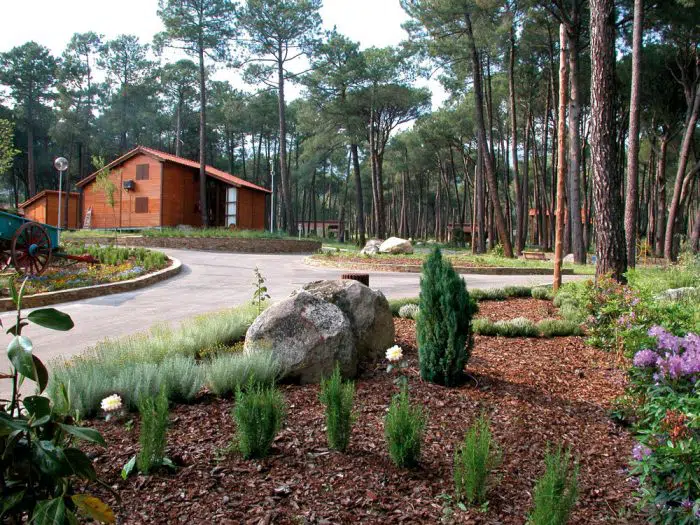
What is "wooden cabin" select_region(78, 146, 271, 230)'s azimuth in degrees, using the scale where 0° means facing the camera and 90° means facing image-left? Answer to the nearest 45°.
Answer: approximately 315°

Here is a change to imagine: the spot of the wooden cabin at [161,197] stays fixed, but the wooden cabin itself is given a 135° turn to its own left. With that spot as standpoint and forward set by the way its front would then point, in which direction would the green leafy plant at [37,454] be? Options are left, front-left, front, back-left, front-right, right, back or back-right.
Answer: back

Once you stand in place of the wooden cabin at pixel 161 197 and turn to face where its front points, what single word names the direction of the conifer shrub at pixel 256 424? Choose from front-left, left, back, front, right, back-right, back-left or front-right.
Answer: front-right

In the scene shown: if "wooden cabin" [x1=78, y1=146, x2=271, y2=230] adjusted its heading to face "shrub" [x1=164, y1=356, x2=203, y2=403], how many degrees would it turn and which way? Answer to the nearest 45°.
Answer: approximately 45° to its right

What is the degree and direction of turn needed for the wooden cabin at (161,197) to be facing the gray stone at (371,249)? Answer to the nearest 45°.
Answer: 0° — it already faces it

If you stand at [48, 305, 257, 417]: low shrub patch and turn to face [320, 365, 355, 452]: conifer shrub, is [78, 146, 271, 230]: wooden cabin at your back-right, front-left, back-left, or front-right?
back-left

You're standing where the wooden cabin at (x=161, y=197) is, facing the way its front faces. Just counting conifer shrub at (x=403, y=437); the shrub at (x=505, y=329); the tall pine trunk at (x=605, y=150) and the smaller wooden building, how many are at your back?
1

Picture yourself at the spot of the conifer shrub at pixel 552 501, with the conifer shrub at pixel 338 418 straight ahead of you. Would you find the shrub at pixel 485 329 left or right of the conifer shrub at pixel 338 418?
right

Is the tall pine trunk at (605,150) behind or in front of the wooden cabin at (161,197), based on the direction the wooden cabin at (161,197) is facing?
in front

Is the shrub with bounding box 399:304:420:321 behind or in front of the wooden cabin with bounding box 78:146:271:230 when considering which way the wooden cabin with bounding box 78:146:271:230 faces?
in front

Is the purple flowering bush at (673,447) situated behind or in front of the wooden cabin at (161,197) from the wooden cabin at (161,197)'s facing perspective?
in front

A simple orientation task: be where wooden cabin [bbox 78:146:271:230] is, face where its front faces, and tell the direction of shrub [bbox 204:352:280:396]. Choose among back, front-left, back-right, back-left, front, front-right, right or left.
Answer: front-right
